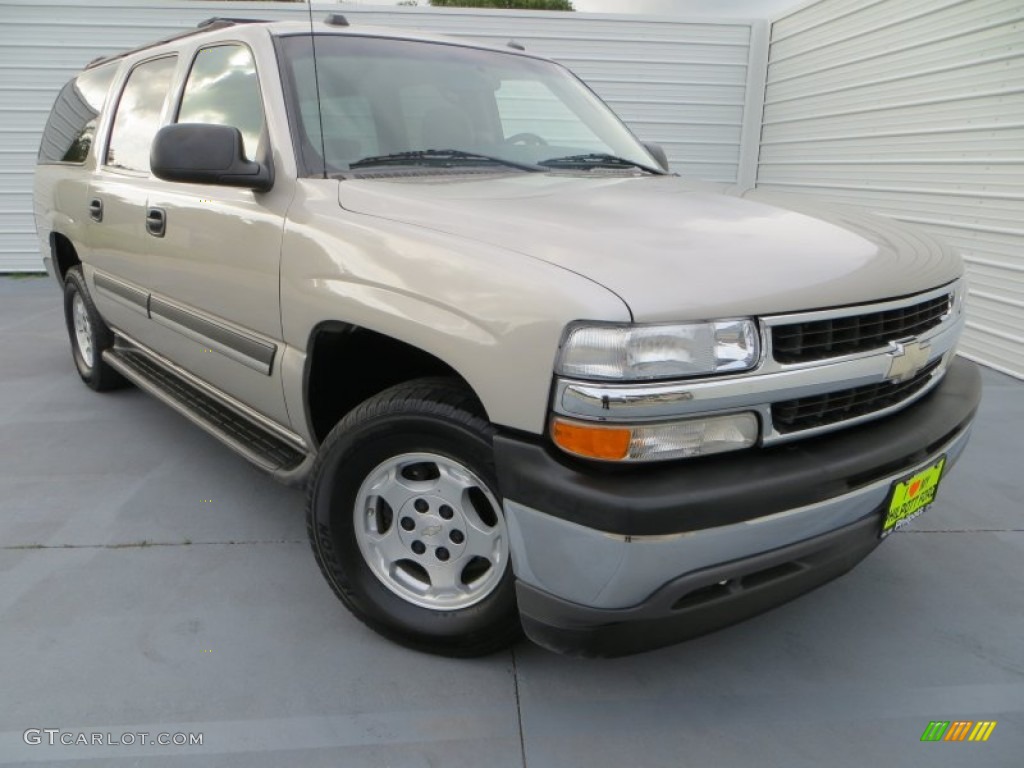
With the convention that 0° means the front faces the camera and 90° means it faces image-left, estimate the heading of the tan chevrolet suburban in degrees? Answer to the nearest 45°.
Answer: approximately 315°
